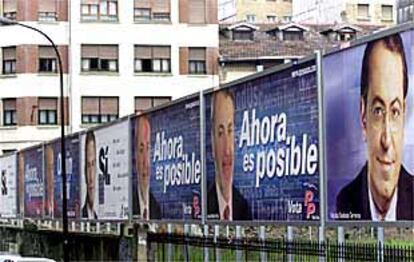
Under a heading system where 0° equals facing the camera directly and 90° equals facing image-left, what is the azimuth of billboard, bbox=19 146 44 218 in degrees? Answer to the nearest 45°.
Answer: approximately 45°

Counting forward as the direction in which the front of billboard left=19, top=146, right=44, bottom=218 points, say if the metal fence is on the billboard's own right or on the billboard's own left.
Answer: on the billboard's own left

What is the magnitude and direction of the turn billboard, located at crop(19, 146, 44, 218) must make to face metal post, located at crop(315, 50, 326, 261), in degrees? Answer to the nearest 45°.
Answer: approximately 45° to its left
